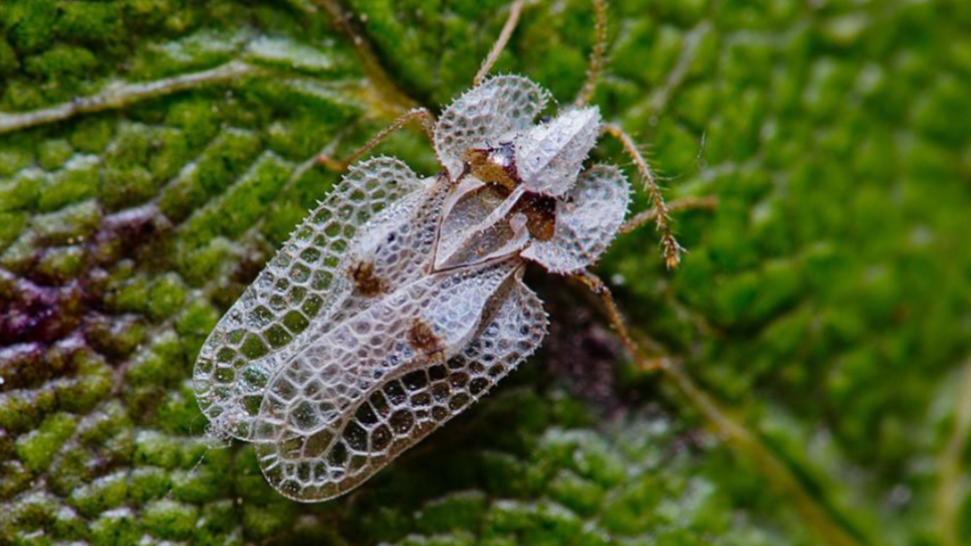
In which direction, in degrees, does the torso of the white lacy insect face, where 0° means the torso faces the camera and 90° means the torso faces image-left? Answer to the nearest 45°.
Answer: approximately 225°
